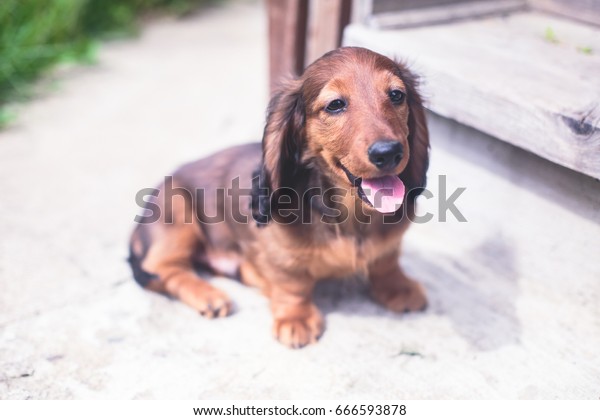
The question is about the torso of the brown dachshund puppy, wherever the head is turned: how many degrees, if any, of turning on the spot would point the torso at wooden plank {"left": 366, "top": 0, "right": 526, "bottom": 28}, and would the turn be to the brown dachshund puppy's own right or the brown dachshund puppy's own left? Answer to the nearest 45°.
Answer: approximately 90° to the brown dachshund puppy's own left

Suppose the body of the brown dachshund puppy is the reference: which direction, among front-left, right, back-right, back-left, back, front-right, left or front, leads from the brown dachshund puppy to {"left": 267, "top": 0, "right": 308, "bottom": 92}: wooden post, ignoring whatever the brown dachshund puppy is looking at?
back-left

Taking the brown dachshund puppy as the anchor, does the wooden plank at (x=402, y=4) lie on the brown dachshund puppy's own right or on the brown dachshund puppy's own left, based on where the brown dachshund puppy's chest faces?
on the brown dachshund puppy's own left

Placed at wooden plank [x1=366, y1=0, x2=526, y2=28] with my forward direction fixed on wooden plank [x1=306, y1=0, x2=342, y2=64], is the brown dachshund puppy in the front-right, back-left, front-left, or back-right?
front-left

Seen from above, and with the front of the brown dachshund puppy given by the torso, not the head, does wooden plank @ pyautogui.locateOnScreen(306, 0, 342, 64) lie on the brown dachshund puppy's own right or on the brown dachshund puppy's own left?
on the brown dachshund puppy's own left

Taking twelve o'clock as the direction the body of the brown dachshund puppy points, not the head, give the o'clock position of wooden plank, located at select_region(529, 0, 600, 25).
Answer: The wooden plank is roughly at 9 o'clock from the brown dachshund puppy.
